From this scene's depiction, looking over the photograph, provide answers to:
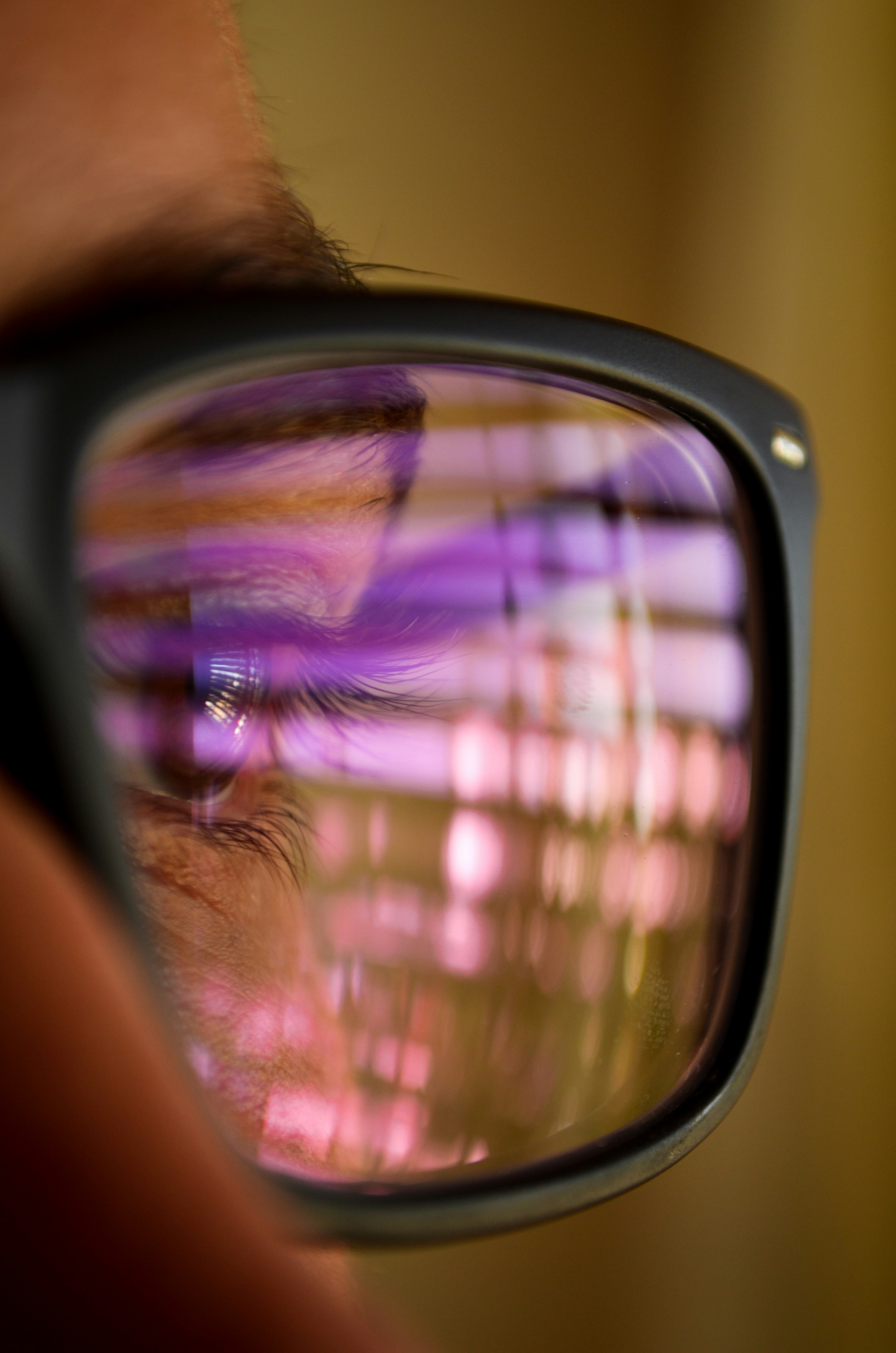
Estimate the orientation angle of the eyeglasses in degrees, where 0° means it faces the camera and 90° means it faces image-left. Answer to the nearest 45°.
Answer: approximately 315°
